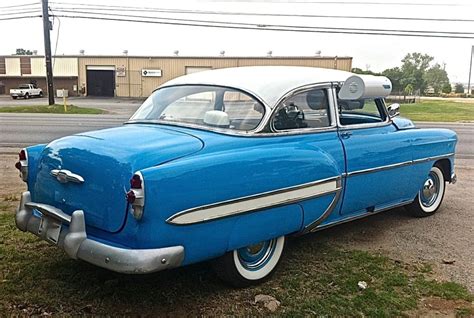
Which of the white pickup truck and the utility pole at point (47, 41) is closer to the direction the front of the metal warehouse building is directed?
the utility pole

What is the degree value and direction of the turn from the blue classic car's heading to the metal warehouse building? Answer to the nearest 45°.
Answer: approximately 45° to its left

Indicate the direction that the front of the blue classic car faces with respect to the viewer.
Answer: facing away from the viewer and to the right of the viewer

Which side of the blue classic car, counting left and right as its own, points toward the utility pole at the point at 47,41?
left

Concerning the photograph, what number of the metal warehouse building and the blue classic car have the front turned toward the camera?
1

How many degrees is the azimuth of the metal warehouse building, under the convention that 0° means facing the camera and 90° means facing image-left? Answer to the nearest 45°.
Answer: approximately 0°

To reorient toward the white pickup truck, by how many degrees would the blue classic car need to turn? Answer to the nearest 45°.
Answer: approximately 90° to its left
